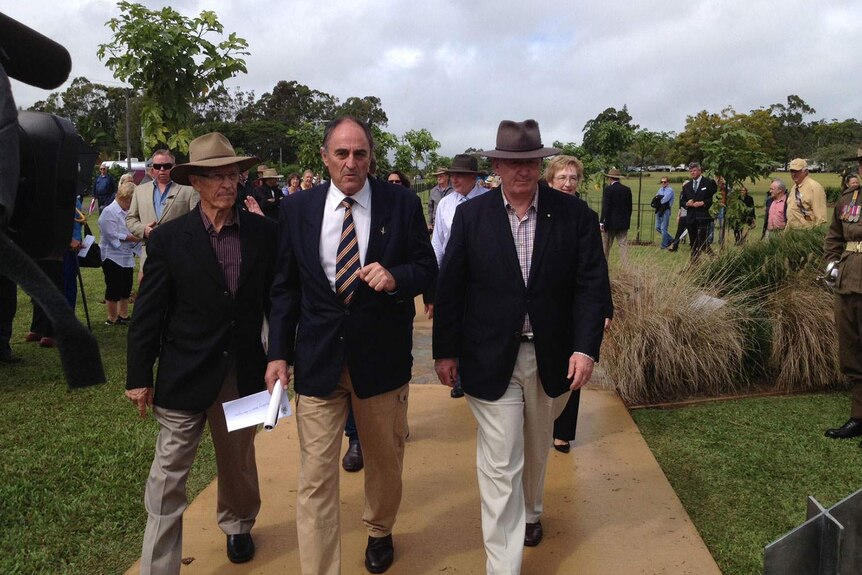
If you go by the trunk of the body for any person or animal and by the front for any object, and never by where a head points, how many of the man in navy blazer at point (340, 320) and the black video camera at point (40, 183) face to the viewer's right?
1

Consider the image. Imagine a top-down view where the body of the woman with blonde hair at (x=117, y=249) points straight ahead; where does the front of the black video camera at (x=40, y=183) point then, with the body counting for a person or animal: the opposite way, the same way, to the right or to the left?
the same way

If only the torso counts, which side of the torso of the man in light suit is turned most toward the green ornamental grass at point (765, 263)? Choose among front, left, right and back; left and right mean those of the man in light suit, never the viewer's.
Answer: left

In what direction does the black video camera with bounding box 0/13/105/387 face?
to the viewer's right

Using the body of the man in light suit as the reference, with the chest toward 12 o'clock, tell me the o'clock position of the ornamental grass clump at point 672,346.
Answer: The ornamental grass clump is roughly at 10 o'clock from the man in light suit.

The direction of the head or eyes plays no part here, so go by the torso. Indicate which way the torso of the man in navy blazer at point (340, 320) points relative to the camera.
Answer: toward the camera

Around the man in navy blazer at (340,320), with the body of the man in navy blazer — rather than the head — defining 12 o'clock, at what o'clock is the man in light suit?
The man in light suit is roughly at 5 o'clock from the man in navy blazer.

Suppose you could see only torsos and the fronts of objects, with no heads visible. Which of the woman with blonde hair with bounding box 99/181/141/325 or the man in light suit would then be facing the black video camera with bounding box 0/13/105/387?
the man in light suit

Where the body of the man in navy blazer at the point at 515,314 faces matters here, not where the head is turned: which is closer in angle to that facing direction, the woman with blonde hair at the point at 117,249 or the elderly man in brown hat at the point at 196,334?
the elderly man in brown hat

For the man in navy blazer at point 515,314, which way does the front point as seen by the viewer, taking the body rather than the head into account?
toward the camera

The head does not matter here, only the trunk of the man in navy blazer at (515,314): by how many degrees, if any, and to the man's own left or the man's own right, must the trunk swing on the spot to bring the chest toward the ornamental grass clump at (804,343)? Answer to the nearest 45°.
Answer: approximately 135° to the man's own left

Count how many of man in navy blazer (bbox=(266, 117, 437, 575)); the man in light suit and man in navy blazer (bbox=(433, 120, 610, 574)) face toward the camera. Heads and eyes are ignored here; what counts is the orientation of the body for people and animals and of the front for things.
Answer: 3

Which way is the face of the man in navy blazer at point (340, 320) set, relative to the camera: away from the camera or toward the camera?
toward the camera

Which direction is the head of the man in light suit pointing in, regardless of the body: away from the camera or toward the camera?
toward the camera
